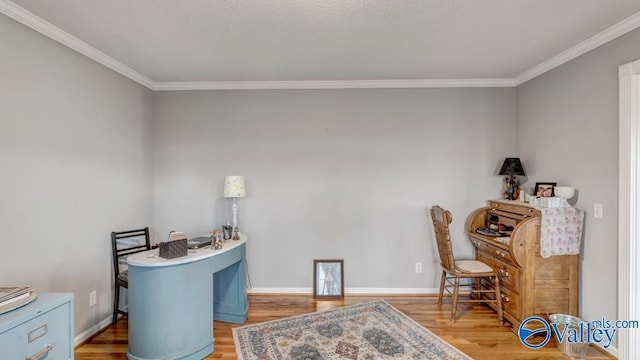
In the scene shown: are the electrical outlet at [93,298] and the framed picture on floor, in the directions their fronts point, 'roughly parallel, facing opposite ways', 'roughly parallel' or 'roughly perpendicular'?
roughly perpendicular

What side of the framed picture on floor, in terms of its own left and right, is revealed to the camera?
front

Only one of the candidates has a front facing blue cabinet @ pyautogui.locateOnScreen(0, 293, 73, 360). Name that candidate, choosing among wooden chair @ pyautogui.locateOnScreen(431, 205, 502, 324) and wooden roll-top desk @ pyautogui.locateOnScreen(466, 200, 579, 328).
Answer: the wooden roll-top desk

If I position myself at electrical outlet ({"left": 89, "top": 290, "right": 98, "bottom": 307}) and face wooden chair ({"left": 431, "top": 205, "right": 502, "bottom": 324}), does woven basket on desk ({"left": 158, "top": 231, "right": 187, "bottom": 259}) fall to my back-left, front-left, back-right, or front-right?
front-right

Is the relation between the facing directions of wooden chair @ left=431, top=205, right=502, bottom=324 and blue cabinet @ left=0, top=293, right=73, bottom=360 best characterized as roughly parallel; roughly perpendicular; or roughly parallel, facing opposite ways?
roughly parallel

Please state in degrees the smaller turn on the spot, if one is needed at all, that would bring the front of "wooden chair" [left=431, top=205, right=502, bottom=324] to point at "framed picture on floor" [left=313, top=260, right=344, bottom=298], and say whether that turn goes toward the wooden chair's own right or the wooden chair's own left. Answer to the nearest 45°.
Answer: approximately 180°

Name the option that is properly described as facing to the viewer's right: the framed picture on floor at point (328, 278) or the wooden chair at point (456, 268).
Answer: the wooden chair

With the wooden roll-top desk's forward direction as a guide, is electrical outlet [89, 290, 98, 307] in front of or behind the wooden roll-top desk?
in front

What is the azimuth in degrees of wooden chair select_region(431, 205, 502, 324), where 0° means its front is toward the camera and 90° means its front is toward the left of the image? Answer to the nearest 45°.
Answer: approximately 270°

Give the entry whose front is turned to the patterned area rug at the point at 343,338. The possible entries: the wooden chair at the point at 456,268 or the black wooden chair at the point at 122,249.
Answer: the black wooden chair

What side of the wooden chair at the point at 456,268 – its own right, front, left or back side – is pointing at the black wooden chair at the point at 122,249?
back

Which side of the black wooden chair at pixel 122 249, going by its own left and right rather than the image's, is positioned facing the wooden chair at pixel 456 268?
front

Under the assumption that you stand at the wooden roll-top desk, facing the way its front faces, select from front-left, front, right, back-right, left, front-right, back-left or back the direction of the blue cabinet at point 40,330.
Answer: front

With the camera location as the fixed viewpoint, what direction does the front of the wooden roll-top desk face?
facing the viewer and to the left of the viewer

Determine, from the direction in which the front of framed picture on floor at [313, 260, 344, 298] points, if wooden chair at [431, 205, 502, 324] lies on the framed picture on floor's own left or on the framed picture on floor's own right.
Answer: on the framed picture on floor's own left
